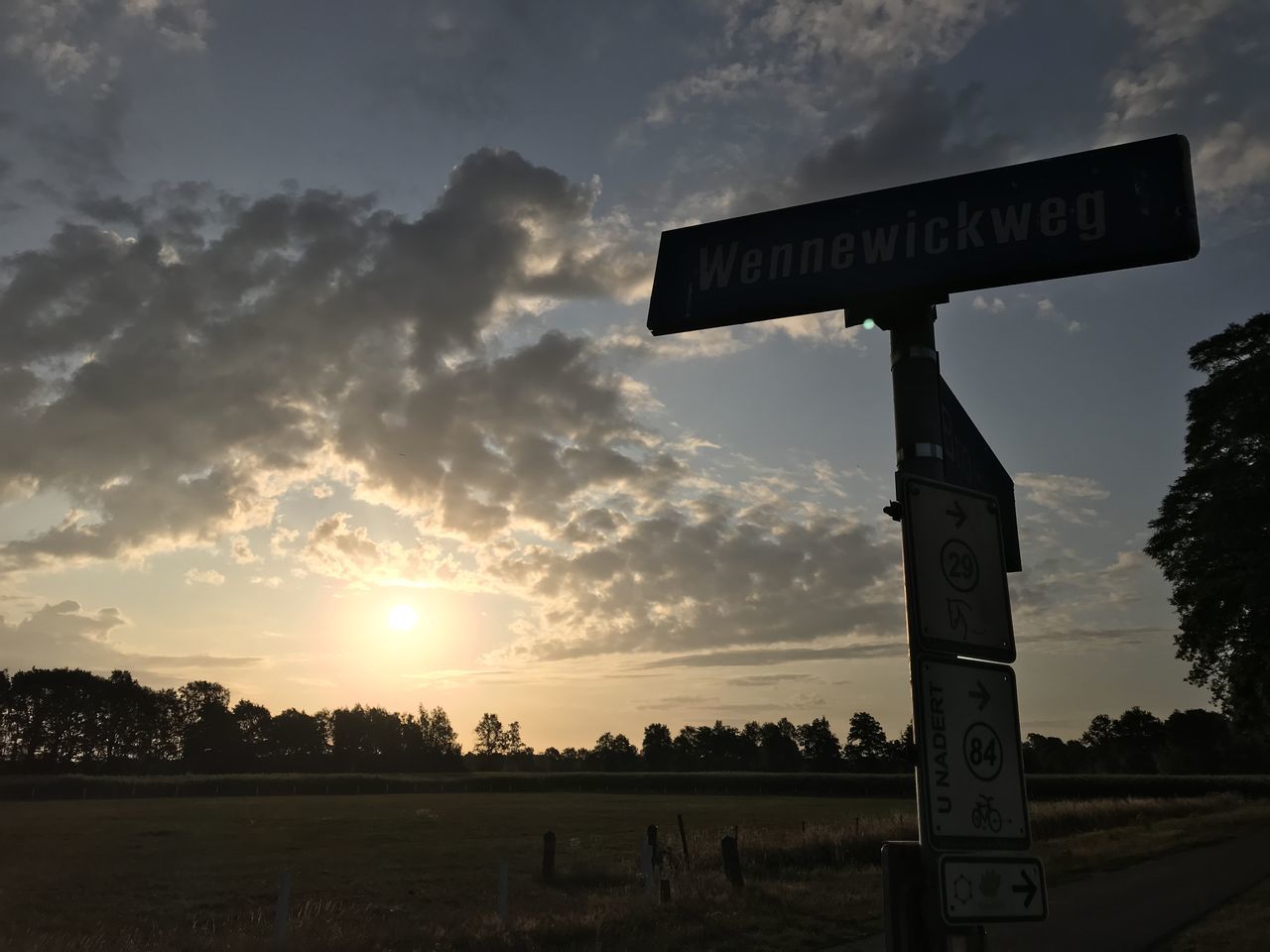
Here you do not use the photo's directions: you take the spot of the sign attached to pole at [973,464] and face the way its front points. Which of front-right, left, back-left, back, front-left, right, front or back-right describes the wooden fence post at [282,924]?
back

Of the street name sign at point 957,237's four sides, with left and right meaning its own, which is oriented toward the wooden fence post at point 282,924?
right

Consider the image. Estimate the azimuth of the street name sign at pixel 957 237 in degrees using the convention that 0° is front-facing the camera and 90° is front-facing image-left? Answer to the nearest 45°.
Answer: approximately 45°

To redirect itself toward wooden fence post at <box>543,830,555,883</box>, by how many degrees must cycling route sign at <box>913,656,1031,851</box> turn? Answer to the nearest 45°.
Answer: approximately 180°

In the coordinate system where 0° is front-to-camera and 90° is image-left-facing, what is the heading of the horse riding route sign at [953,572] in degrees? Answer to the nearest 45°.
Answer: approximately 315°

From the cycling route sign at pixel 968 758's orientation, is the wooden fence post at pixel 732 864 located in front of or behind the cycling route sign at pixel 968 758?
behind
